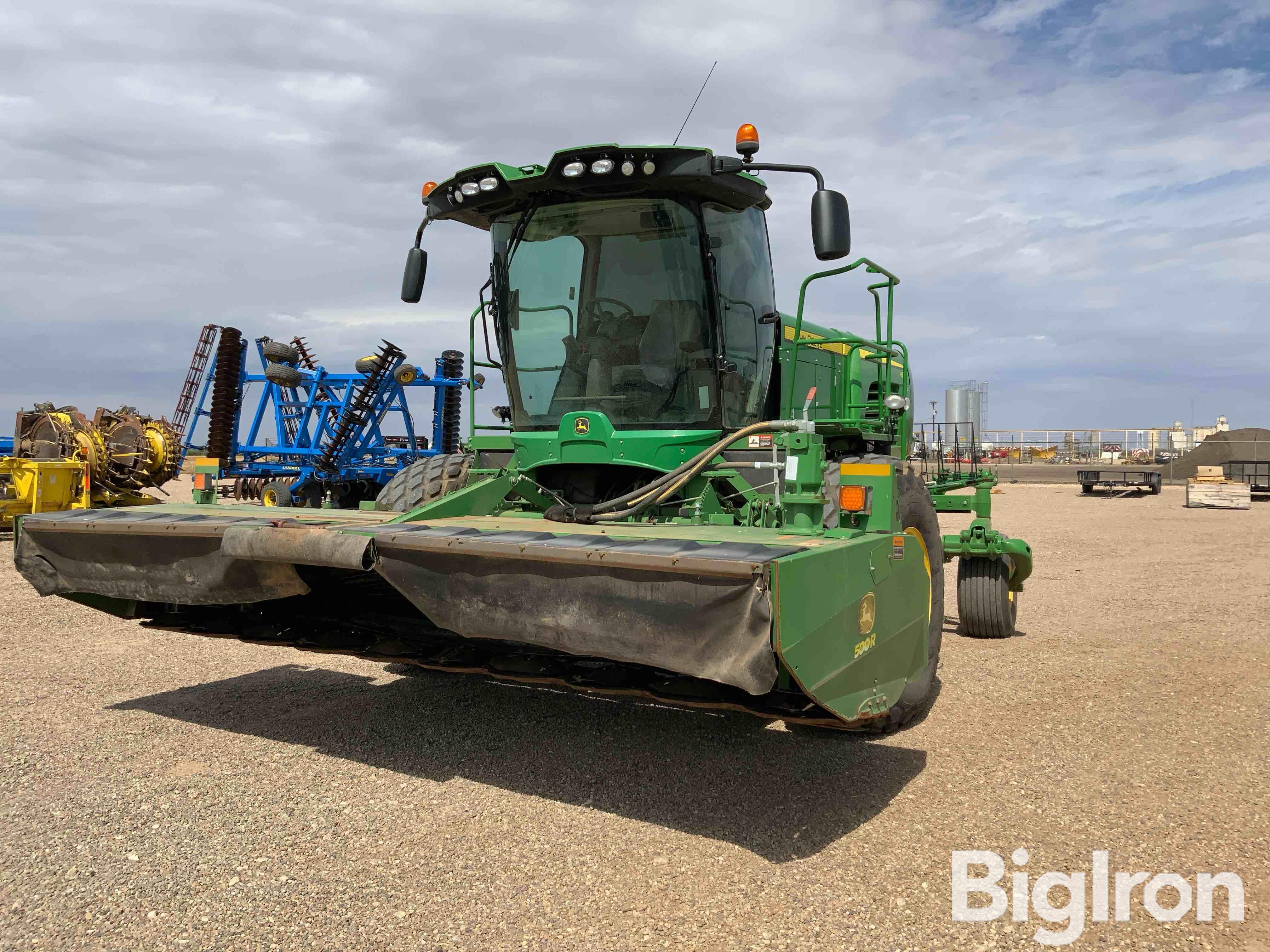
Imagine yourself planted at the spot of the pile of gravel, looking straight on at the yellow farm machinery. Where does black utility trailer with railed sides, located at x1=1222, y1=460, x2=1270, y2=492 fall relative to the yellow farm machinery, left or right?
left

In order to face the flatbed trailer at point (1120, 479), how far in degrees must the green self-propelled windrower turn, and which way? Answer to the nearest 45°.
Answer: approximately 180°

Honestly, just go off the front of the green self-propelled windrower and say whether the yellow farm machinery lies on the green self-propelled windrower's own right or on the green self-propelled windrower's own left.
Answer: on the green self-propelled windrower's own right

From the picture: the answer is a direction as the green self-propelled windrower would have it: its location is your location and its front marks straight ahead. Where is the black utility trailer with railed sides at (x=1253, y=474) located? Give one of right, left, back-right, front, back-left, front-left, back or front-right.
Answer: back

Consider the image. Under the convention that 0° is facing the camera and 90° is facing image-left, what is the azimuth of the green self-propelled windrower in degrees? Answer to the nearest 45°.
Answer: approximately 45°

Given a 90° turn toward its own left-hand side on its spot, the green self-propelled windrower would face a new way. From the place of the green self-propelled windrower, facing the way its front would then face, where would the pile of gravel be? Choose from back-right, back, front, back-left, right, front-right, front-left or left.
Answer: left
